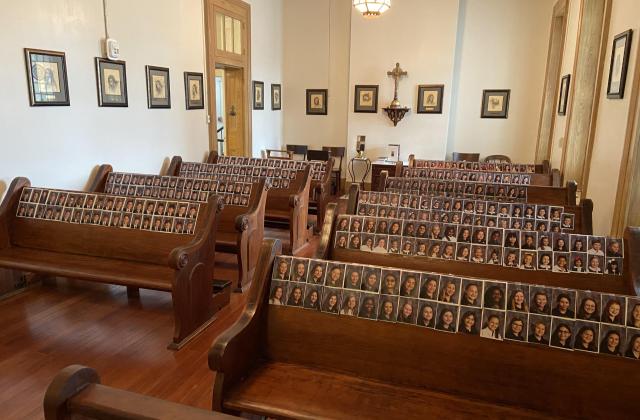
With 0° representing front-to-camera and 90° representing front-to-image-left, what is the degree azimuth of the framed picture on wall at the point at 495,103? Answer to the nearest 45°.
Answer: approximately 0°

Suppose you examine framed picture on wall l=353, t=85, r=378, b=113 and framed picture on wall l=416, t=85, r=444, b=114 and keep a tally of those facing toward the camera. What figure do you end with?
2

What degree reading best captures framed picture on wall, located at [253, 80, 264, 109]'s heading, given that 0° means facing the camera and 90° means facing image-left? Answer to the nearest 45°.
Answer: approximately 315°

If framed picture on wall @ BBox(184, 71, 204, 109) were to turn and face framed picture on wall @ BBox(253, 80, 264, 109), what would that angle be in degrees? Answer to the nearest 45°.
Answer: approximately 90° to its left

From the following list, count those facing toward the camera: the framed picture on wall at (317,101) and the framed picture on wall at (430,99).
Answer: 2

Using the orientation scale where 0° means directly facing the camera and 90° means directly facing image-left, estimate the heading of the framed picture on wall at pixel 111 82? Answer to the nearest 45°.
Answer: approximately 315°

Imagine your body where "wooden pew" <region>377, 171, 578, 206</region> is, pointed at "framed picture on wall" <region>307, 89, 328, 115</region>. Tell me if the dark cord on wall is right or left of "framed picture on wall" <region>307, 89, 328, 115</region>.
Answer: left

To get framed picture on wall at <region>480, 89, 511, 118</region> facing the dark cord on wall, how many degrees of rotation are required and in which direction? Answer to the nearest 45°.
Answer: approximately 45° to its right

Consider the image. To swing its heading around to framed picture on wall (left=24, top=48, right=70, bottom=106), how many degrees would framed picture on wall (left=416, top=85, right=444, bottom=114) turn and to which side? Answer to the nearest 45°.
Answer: approximately 45° to its right

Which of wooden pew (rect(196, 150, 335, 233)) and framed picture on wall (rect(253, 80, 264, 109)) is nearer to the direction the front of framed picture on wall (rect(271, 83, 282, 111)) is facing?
the wooden pew
